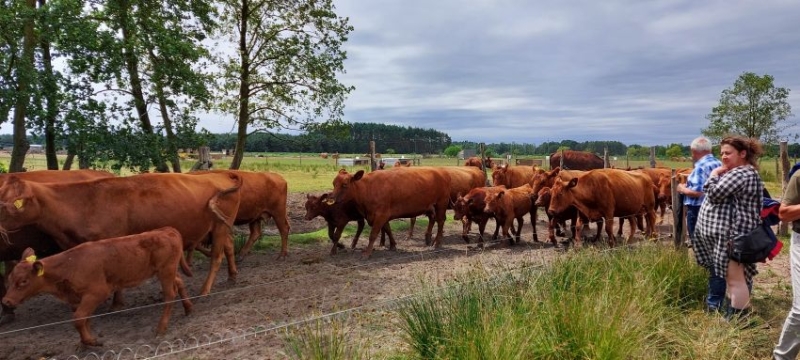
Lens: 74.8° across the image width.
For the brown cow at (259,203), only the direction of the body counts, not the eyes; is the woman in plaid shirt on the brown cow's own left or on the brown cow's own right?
on the brown cow's own left

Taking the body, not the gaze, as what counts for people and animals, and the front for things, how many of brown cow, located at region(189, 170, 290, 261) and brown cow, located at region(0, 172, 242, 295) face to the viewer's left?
2

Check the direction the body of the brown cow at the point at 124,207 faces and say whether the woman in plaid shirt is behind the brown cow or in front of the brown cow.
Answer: behind

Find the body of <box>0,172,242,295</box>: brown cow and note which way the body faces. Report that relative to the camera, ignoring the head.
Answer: to the viewer's left

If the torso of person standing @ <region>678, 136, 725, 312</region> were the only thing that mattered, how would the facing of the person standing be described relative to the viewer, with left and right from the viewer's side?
facing to the left of the viewer

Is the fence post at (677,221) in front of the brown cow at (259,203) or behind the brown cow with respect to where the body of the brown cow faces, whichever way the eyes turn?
behind

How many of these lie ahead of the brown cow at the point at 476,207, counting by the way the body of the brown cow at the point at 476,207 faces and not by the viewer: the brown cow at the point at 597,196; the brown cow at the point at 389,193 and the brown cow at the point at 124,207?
2

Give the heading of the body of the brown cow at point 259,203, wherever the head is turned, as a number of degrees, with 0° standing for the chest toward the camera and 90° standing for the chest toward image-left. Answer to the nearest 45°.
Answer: approximately 90°
